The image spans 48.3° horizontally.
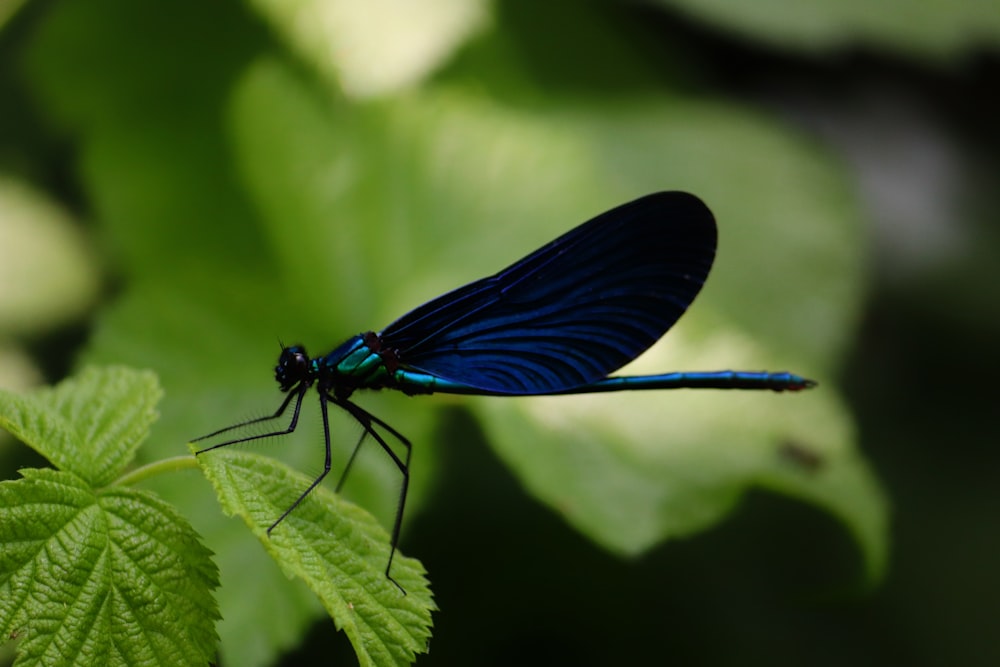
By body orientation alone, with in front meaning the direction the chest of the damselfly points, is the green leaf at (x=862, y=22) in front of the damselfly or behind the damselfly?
behind

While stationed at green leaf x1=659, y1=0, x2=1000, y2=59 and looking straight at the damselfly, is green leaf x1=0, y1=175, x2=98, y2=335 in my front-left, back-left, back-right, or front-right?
front-right

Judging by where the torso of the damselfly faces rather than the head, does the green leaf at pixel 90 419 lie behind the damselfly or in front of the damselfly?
in front

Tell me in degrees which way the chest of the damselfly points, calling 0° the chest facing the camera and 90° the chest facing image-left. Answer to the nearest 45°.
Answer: approximately 90°

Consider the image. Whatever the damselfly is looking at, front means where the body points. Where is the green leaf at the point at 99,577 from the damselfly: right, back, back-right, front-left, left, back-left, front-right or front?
front-left
